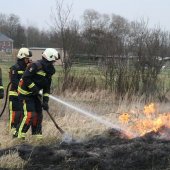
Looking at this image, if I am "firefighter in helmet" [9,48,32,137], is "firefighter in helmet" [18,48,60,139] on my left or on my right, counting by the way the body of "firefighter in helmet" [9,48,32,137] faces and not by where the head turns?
on my right

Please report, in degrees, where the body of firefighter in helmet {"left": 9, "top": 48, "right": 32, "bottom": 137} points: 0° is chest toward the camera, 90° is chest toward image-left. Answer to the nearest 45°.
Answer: approximately 270°
